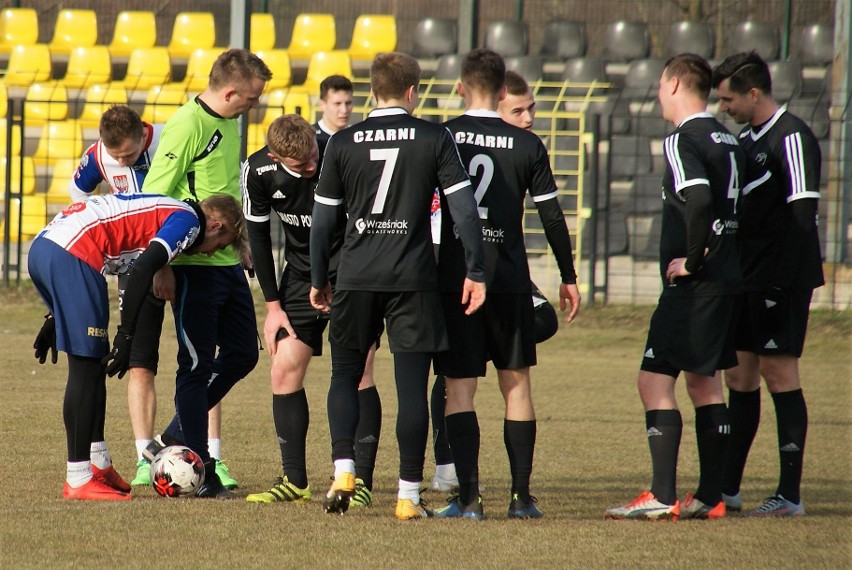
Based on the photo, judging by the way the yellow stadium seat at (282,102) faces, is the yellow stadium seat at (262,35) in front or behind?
behind

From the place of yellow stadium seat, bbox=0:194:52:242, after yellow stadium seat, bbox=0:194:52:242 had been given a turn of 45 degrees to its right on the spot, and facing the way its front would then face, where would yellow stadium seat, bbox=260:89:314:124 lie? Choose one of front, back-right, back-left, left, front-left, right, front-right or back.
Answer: back-left

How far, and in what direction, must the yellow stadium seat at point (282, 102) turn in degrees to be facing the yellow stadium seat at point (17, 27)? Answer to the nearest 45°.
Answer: approximately 135° to its right

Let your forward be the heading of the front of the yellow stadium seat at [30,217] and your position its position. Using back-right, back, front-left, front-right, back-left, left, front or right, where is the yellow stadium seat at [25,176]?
back

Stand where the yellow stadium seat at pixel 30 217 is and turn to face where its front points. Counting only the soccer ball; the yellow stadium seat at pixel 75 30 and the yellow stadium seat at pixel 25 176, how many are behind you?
2

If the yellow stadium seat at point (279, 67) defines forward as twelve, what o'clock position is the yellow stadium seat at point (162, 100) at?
the yellow stadium seat at point (162, 100) is roughly at 2 o'clock from the yellow stadium seat at point (279, 67).

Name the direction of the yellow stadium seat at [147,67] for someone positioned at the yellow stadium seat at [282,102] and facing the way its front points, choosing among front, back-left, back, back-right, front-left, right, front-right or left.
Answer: back-right

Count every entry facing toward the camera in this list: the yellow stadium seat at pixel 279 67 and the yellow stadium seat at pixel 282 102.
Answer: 2

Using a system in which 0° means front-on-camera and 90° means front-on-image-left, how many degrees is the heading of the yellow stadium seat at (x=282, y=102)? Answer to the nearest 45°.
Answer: approximately 0°

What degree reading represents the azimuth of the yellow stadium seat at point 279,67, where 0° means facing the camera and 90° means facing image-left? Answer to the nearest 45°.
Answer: approximately 0°

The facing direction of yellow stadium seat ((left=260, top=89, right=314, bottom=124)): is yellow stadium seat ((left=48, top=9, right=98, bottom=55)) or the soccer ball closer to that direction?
the soccer ball
